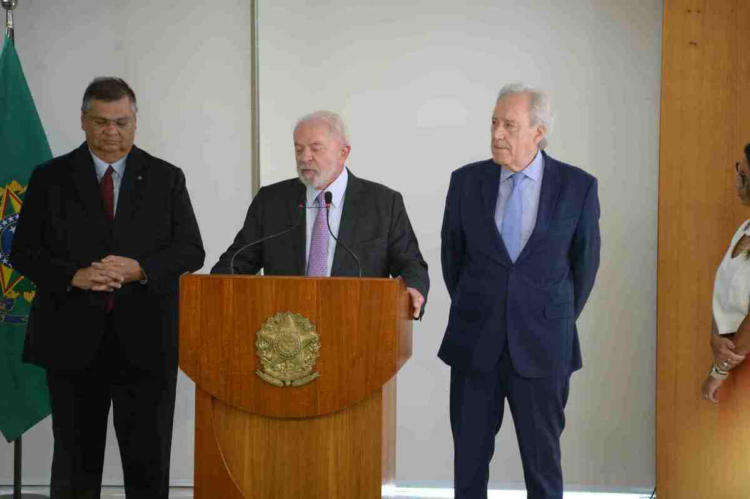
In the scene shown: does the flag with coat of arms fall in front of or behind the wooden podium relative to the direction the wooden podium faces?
behind

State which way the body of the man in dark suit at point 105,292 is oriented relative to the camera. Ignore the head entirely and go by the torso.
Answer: toward the camera

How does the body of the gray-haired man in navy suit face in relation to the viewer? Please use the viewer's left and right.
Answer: facing the viewer

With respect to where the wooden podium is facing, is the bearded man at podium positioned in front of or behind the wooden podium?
behind

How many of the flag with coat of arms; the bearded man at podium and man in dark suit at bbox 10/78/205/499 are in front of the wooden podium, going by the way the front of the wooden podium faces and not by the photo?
0

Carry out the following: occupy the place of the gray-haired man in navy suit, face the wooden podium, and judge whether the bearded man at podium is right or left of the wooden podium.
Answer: right

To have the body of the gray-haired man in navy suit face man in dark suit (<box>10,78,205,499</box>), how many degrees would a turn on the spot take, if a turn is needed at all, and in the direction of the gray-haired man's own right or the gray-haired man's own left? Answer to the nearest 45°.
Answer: approximately 90° to the gray-haired man's own right

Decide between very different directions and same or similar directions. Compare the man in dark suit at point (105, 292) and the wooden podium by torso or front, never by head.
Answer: same or similar directions

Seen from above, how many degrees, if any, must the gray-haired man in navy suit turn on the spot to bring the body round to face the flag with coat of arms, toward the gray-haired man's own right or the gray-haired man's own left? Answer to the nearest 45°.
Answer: approximately 90° to the gray-haired man's own right

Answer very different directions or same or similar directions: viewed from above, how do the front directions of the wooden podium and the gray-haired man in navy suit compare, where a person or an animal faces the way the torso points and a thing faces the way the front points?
same or similar directions

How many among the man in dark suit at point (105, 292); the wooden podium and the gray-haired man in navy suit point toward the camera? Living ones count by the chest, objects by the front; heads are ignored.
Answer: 3

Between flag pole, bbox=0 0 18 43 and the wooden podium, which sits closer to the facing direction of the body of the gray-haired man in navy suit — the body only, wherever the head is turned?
the wooden podium

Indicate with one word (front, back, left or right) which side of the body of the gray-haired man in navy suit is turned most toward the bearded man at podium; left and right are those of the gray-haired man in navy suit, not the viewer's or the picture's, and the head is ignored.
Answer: right

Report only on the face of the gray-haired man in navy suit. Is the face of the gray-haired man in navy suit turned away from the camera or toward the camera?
toward the camera
